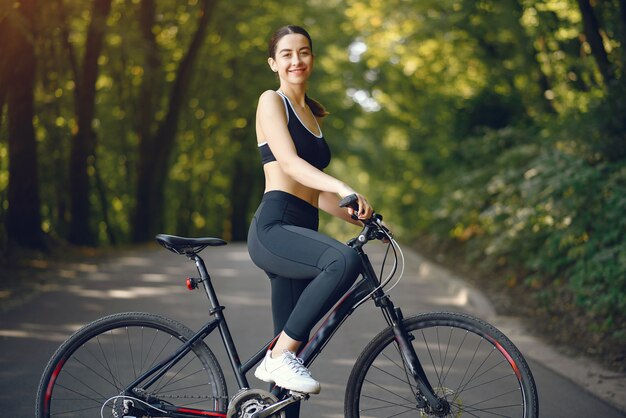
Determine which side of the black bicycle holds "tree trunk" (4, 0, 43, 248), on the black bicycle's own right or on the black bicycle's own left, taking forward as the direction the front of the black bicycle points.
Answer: on the black bicycle's own left

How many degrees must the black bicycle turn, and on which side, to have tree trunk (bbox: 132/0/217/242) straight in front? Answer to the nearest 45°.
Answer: approximately 90° to its left

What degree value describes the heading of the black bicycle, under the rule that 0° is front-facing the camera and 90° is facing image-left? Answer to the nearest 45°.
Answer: approximately 270°

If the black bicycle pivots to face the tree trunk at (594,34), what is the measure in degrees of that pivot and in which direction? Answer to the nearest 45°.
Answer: approximately 45° to its left

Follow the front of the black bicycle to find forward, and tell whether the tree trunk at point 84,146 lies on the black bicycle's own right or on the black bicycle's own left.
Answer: on the black bicycle's own left
